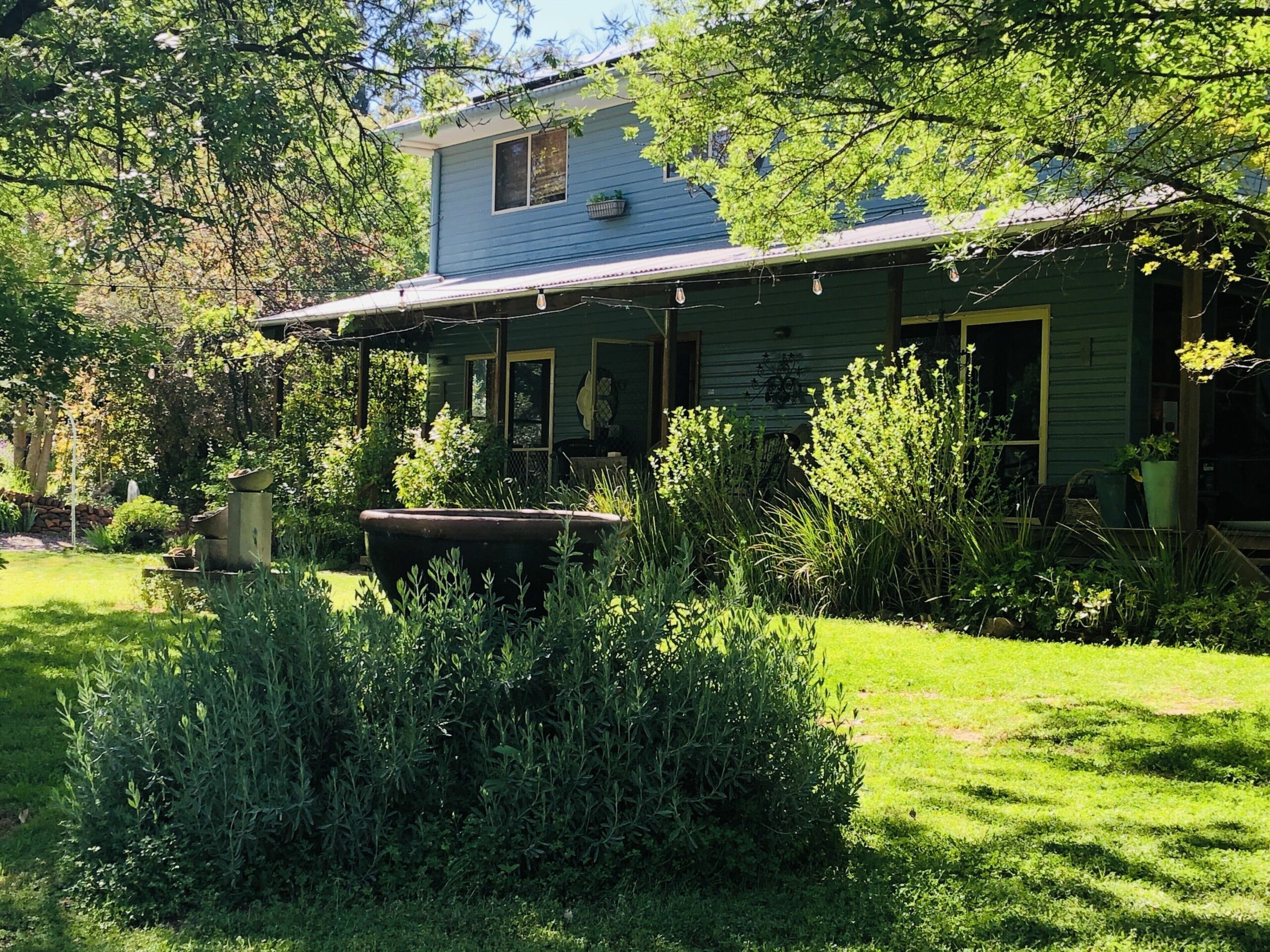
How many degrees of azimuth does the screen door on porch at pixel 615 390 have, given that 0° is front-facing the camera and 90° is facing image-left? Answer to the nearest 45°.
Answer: approximately 45°

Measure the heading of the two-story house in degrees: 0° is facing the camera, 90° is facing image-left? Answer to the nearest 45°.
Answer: approximately 45°

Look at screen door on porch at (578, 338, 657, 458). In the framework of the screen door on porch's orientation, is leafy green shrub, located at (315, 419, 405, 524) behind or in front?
in front

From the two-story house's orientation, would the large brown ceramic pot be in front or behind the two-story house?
in front

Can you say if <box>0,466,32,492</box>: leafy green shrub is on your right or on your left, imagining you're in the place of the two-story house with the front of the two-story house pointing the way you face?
on your right

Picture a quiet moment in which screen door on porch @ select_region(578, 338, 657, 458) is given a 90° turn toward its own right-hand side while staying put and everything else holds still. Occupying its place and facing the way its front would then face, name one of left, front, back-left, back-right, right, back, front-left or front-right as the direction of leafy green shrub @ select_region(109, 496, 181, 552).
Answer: front-left

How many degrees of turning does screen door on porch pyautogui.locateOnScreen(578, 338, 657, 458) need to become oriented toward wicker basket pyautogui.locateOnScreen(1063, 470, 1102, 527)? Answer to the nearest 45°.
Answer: approximately 90° to its left

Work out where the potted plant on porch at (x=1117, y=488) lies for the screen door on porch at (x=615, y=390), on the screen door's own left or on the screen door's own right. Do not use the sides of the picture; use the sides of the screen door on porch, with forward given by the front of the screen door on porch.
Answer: on the screen door's own left

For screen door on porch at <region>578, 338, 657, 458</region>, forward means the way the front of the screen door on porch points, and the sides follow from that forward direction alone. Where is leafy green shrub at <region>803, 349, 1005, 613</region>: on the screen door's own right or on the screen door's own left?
on the screen door's own left
